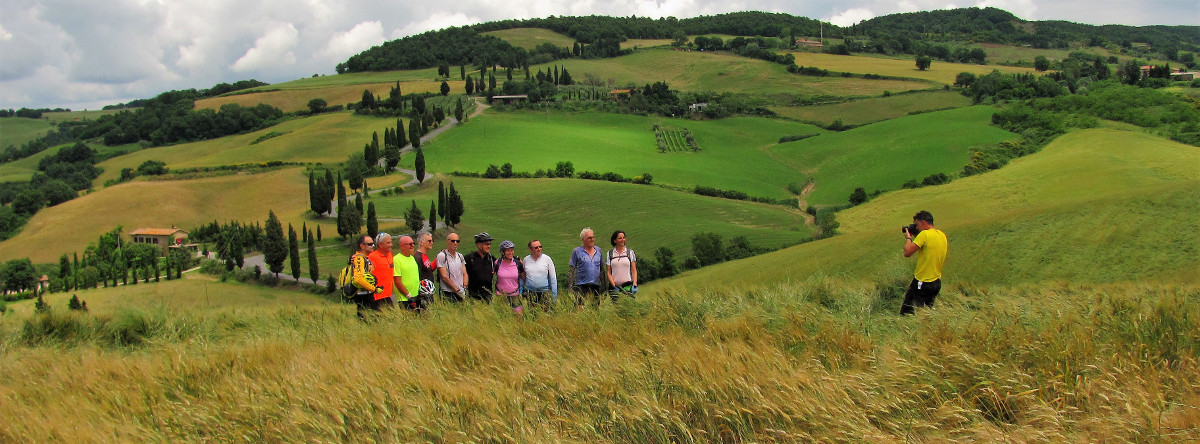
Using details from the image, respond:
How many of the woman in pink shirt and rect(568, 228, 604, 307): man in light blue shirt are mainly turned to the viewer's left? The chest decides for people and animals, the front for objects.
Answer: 0

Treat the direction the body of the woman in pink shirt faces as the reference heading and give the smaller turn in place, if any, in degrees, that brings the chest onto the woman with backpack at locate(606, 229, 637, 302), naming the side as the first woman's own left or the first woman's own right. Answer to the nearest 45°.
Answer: approximately 45° to the first woman's own left

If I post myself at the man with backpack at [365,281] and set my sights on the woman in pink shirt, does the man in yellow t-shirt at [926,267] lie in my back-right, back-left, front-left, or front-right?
front-right

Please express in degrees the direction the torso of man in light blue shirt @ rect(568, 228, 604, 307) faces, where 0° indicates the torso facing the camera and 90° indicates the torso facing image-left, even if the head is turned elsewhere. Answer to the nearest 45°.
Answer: approximately 315°

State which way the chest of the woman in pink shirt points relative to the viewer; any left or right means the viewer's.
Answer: facing the viewer and to the right of the viewer

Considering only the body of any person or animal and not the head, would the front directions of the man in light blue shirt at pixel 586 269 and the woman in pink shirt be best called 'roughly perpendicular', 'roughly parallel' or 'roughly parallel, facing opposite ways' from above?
roughly parallel

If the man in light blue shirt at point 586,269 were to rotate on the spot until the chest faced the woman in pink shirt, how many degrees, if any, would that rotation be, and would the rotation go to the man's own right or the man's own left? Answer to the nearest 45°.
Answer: approximately 135° to the man's own right
